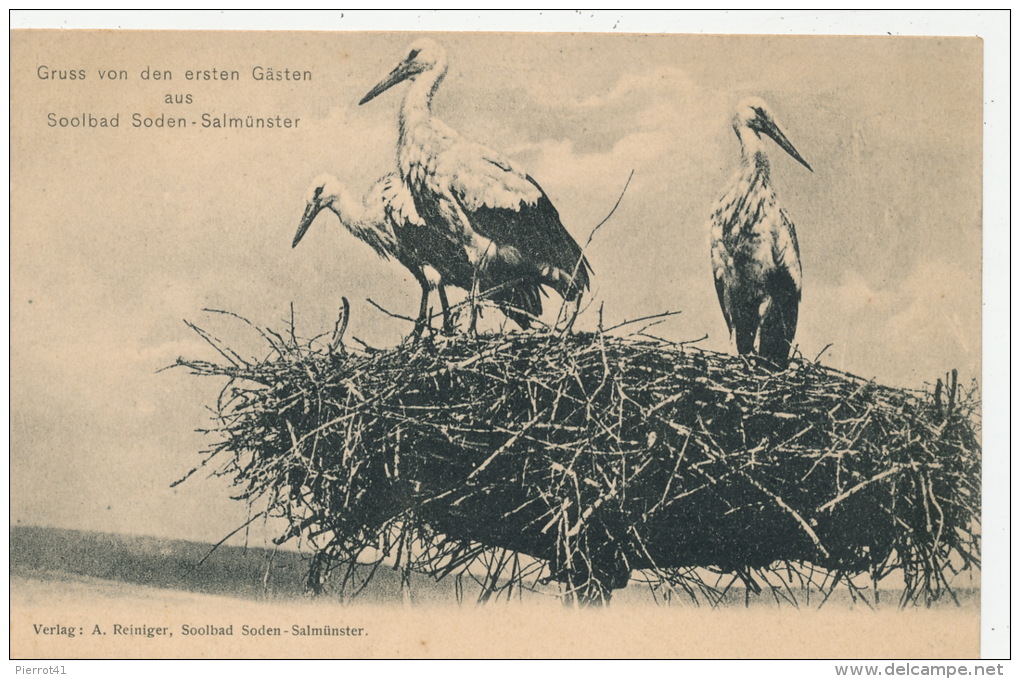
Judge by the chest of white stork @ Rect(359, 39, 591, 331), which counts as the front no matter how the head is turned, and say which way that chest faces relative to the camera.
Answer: to the viewer's left

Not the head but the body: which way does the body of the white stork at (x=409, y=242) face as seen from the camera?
to the viewer's left
